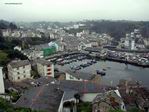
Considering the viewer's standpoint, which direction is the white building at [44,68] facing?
facing the viewer and to the right of the viewer

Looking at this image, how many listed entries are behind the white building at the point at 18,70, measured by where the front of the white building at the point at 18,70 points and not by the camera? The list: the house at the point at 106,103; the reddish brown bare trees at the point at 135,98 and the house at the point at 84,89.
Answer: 0

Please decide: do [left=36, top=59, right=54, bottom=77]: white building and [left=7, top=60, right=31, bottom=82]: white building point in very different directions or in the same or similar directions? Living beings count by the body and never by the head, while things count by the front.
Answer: same or similar directions

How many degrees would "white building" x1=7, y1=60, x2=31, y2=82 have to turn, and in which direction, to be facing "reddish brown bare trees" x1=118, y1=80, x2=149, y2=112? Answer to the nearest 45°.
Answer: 0° — it already faces it

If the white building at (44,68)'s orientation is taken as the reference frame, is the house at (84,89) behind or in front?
in front

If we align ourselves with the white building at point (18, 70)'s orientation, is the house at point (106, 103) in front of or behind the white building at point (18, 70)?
in front

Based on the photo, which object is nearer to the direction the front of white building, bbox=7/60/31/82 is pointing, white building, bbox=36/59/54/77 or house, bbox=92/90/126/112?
the house

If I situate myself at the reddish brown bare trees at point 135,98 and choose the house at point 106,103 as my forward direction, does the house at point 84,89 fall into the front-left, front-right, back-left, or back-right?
front-right

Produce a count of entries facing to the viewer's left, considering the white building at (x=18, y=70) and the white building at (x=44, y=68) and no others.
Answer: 0

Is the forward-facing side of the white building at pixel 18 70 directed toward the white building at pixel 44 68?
no

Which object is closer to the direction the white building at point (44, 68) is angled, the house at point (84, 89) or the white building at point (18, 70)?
the house

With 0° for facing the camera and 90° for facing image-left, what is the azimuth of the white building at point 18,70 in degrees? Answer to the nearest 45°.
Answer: approximately 315°
